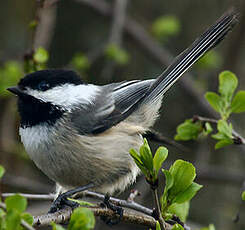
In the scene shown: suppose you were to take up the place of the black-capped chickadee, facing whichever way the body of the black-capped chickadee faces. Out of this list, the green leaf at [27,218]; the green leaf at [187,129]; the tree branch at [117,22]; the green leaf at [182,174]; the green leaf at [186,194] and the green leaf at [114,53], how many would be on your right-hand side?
2

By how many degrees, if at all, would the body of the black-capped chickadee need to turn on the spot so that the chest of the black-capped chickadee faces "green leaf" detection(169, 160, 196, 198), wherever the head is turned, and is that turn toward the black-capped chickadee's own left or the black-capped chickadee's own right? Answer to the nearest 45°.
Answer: approximately 135° to the black-capped chickadee's own left

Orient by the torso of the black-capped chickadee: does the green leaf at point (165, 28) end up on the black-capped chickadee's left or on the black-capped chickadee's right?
on the black-capped chickadee's right

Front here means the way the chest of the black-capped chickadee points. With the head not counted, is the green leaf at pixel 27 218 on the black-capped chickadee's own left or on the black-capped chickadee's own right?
on the black-capped chickadee's own left

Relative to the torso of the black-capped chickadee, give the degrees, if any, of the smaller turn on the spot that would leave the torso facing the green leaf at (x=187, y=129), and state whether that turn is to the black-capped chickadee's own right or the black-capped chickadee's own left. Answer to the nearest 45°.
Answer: approximately 135° to the black-capped chickadee's own left

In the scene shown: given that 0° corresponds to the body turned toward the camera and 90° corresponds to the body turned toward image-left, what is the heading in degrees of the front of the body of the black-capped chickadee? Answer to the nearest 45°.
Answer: approximately 90°
